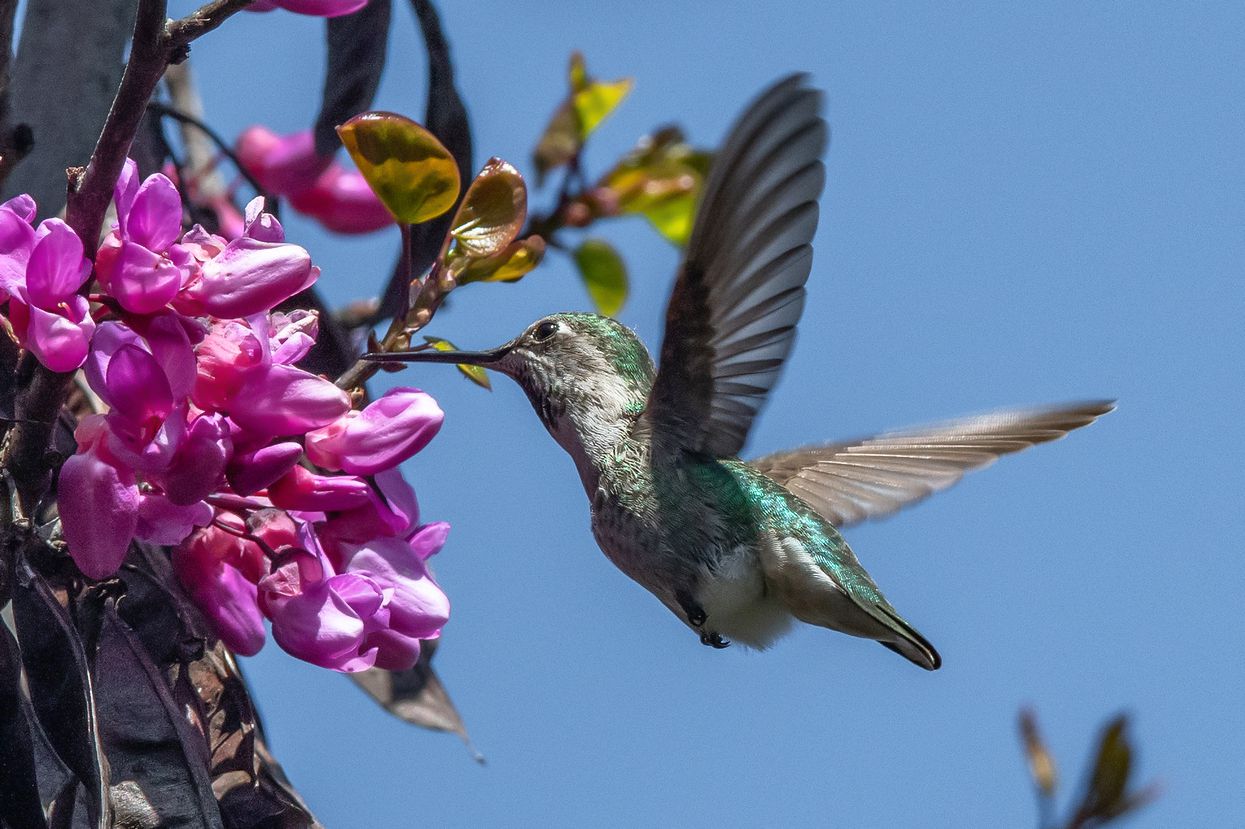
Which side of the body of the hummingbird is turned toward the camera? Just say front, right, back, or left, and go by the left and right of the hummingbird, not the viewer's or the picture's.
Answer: left

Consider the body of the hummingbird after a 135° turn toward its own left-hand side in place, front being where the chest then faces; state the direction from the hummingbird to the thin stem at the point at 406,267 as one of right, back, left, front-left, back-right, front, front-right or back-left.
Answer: right

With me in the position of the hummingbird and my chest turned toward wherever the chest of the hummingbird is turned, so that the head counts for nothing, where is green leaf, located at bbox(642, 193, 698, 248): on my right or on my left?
on my right

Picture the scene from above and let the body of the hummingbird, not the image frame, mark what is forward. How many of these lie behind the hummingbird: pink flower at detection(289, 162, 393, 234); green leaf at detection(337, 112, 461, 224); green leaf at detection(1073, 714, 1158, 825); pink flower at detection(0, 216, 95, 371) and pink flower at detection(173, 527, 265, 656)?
1

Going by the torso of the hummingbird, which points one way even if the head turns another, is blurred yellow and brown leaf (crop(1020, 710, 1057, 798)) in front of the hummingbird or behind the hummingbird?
behind

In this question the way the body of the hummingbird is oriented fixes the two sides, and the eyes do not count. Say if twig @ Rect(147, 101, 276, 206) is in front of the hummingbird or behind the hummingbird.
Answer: in front

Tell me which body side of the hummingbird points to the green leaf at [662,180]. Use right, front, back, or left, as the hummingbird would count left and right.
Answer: right

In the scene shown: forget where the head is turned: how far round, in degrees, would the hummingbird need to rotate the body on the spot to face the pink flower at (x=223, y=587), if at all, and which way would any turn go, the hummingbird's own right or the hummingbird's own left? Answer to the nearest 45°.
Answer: approximately 45° to the hummingbird's own left

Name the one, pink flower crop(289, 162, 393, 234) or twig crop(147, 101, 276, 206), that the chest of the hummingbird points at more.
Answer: the twig

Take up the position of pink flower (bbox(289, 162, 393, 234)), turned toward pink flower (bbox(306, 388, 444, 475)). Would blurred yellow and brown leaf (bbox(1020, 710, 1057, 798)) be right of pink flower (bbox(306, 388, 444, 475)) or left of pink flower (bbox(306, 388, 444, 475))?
left

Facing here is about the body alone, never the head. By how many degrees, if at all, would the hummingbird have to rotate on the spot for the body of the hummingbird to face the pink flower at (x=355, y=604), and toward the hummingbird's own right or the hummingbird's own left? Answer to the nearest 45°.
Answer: approximately 45° to the hummingbird's own left

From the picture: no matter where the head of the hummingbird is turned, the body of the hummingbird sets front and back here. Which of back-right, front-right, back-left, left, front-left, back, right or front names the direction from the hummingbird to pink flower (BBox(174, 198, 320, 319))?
front-left

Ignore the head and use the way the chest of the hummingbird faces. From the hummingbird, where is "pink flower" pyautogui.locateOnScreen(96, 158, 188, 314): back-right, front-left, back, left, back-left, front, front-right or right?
front-left

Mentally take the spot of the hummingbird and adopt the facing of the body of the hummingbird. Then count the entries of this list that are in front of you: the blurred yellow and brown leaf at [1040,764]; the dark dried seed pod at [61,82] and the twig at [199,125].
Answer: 2

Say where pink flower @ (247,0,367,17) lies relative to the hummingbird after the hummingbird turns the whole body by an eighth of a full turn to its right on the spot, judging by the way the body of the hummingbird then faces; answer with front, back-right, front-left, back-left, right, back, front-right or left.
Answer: left

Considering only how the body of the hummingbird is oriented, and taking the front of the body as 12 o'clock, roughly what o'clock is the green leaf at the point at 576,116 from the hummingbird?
The green leaf is roughly at 2 o'clock from the hummingbird.

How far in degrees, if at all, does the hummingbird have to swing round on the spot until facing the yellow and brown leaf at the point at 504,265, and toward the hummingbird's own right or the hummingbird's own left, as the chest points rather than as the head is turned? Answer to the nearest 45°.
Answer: approximately 45° to the hummingbird's own left
